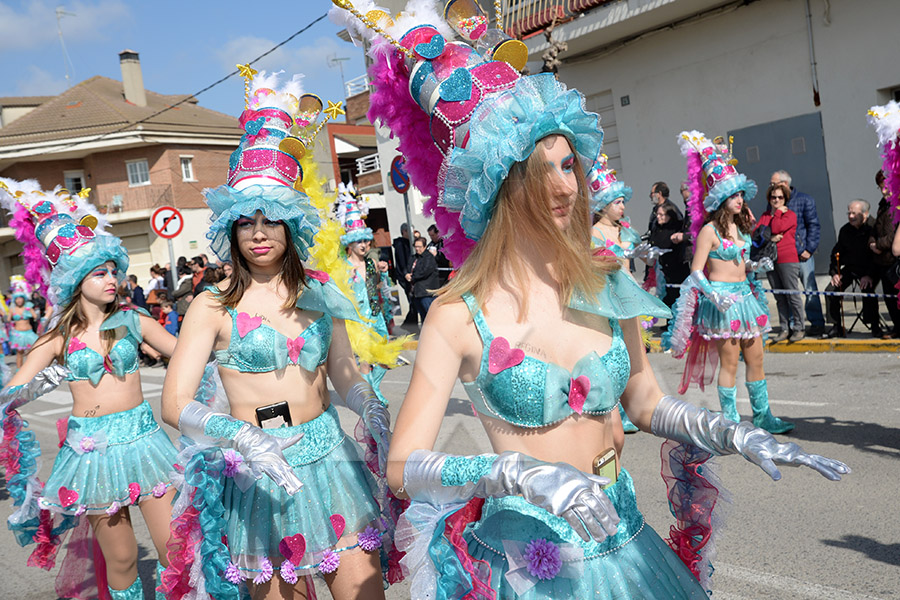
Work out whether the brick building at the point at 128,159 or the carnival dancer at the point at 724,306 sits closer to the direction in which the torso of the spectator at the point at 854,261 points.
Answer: the carnival dancer

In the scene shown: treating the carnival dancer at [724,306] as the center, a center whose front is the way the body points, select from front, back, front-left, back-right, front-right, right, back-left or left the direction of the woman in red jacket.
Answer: back-left

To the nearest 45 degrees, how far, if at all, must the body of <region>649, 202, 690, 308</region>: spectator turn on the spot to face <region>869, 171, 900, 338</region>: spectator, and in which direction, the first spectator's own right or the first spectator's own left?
approximately 90° to the first spectator's own left

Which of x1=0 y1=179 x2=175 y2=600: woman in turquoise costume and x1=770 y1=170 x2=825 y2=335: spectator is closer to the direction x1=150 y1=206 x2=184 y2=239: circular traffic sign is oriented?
the woman in turquoise costume

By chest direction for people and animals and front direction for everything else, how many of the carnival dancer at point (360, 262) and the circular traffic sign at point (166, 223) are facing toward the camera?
2

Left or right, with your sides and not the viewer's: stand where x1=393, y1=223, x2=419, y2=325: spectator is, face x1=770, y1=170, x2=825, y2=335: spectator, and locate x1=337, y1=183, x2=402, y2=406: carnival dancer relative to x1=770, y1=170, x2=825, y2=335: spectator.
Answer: right

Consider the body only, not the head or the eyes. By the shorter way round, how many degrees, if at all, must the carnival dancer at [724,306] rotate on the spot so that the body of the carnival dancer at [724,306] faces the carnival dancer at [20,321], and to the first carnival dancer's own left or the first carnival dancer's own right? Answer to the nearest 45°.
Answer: approximately 135° to the first carnival dancer's own right

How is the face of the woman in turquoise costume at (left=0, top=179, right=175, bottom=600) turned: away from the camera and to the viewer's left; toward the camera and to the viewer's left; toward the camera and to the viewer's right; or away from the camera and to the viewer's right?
toward the camera and to the viewer's right

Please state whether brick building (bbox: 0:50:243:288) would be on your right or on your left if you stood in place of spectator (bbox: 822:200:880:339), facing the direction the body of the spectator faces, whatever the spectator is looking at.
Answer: on your right
